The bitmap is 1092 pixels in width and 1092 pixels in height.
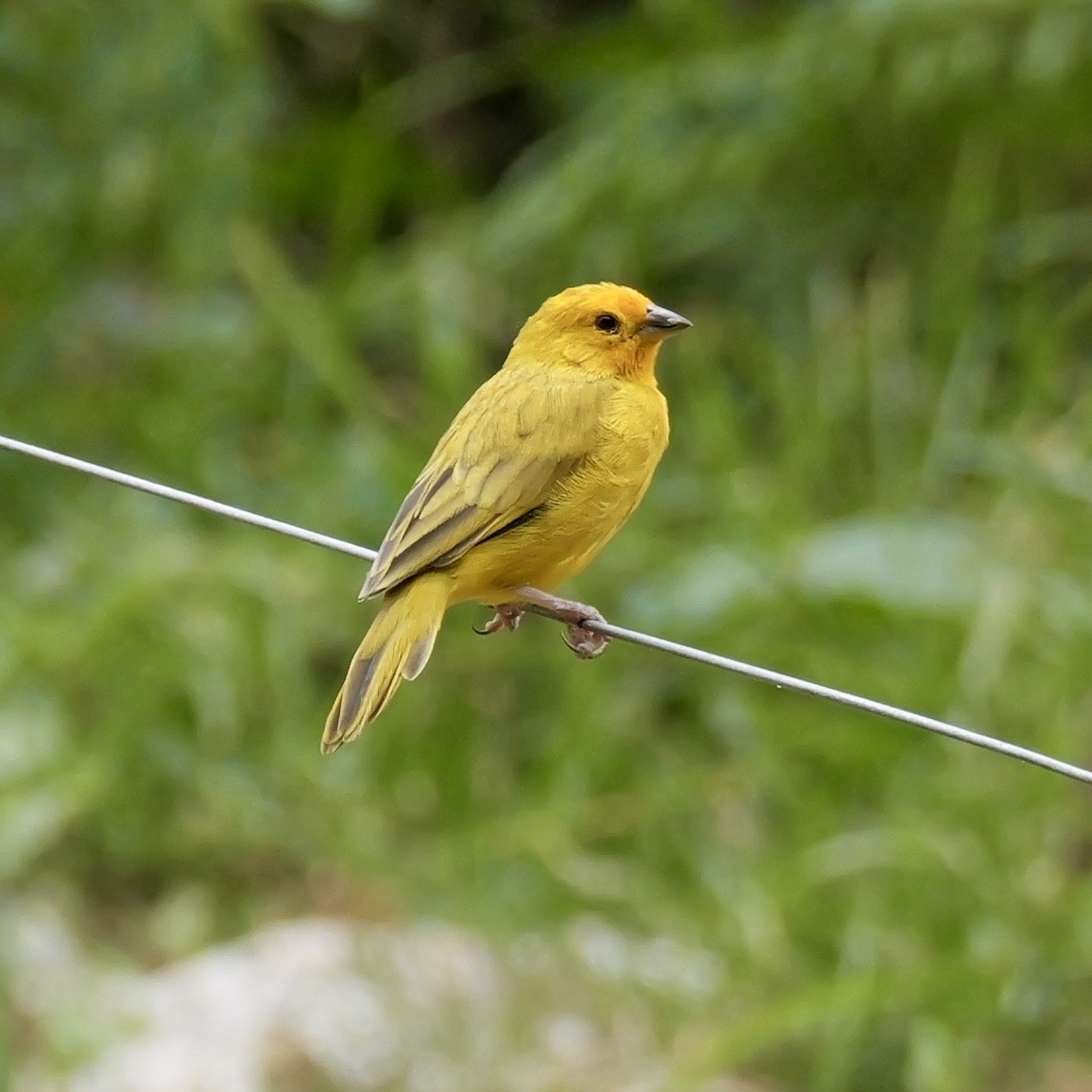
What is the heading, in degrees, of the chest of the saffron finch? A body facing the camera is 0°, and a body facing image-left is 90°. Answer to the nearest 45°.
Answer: approximately 270°
